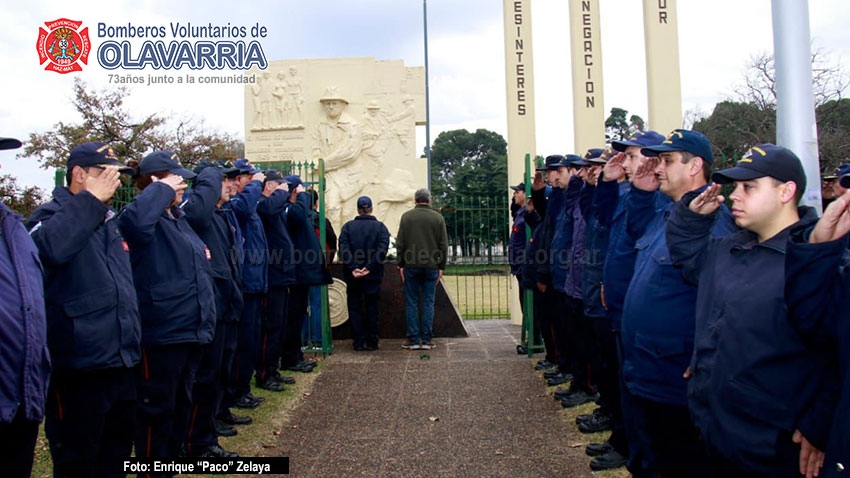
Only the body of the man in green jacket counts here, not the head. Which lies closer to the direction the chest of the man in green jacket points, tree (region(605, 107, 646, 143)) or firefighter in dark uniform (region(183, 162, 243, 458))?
the tree

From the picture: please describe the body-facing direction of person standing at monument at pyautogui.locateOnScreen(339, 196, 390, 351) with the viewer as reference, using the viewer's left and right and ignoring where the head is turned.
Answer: facing away from the viewer

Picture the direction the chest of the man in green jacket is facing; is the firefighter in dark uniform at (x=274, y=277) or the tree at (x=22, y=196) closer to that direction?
the tree

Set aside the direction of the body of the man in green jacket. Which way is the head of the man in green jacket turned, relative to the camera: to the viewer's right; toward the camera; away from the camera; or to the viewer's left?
away from the camera

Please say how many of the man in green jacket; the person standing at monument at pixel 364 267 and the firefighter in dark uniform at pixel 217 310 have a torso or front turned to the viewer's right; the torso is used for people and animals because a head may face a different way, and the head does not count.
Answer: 1

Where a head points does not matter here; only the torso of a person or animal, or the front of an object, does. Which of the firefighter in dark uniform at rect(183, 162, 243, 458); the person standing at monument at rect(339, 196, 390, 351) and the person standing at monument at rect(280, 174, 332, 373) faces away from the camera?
the person standing at monument at rect(339, 196, 390, 351)

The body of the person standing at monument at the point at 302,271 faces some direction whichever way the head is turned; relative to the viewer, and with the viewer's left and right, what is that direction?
facing to the right of the viewer

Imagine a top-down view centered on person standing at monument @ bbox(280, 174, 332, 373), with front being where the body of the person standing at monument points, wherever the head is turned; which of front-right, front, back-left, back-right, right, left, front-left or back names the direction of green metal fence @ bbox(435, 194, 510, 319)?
front-left

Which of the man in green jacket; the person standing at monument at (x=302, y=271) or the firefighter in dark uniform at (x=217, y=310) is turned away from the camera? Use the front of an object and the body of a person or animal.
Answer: the man in green jacket

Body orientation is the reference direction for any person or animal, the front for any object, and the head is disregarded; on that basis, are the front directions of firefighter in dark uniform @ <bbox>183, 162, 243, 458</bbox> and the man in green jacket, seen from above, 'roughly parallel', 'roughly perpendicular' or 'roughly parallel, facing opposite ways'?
roughly perpendicular

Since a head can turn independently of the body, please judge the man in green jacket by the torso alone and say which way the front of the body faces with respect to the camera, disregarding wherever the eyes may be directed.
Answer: away from the camera

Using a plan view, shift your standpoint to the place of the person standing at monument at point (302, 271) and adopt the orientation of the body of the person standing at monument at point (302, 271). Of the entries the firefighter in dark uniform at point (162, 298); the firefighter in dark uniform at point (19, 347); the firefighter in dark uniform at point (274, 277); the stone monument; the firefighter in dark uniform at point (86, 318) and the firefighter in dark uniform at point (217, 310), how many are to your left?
1

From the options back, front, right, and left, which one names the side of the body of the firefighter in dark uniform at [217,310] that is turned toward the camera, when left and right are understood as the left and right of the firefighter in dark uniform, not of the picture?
right

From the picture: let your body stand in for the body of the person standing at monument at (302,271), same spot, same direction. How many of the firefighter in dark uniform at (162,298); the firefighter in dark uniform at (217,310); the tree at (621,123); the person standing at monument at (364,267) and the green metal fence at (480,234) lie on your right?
2
